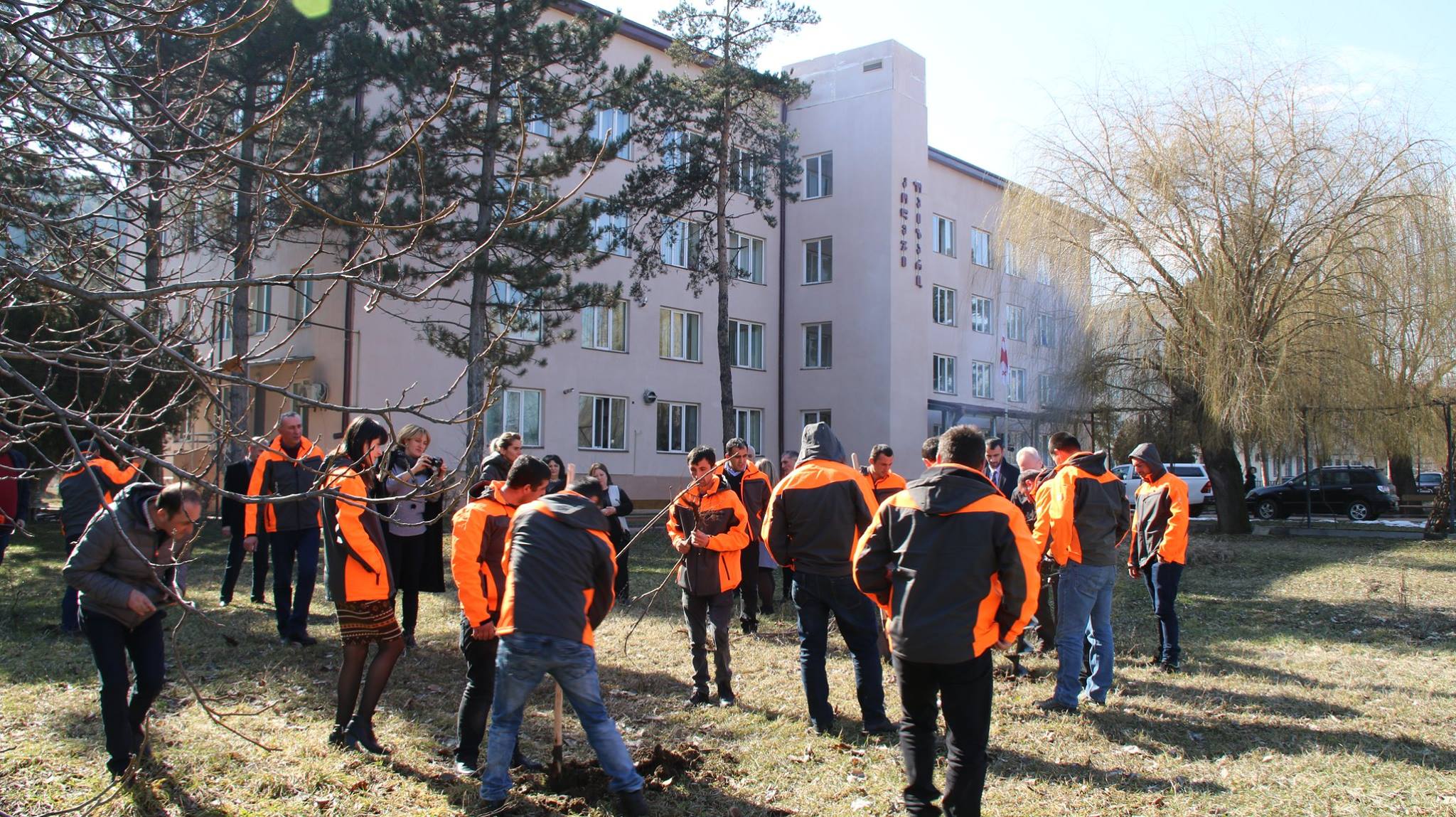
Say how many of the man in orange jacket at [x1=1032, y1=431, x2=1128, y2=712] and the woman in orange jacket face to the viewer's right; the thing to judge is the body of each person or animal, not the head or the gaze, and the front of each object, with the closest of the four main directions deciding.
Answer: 1

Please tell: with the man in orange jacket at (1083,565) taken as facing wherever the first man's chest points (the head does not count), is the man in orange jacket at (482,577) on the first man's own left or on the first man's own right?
on the first man's own left

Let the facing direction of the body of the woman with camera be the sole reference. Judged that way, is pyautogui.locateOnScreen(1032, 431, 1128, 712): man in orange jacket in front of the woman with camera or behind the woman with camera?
in front

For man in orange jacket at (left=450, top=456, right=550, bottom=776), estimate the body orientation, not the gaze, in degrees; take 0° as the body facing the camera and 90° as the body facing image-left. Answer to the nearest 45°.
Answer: approximately 270°

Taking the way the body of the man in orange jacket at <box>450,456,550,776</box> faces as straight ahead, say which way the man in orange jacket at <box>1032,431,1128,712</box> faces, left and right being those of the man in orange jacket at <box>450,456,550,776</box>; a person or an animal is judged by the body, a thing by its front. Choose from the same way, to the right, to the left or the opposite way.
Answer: to the left

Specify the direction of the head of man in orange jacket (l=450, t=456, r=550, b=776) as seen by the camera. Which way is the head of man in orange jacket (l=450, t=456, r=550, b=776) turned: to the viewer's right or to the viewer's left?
to the viewer's right

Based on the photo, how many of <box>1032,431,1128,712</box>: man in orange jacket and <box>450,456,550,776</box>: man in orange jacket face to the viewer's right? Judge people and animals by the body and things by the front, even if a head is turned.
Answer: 1

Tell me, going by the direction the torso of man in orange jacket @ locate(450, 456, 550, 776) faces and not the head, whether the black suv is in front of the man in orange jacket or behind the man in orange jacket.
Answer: in front

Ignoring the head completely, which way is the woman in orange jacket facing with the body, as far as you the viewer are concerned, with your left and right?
facing to the right of the viewer

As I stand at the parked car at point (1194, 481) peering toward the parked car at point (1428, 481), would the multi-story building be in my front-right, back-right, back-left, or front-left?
back-left

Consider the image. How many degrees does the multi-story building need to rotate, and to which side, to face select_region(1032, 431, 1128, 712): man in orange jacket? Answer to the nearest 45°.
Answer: approximately 45° to its right
